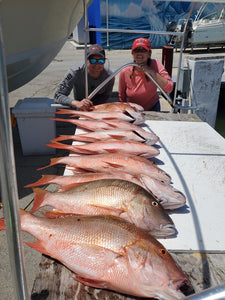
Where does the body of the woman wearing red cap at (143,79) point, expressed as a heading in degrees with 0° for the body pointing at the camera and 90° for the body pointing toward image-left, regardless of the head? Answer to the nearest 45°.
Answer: approximately 0°

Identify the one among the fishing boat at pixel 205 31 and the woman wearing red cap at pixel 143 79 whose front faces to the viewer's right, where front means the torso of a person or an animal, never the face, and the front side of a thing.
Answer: the fishing boat

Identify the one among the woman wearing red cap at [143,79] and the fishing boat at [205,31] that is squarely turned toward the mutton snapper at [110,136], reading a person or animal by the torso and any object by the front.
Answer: the woman wearing red cap

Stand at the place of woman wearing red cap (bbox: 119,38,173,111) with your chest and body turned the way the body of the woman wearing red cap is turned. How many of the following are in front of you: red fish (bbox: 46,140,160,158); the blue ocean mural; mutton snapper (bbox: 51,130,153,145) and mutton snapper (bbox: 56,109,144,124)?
3

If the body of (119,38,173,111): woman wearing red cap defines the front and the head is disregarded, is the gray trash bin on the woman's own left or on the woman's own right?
on the woman's own right

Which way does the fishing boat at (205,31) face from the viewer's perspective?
to the viewer's right

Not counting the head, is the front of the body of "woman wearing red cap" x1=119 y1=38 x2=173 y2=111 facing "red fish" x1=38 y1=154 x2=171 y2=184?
yes

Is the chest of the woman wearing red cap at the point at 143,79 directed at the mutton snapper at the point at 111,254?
yes
